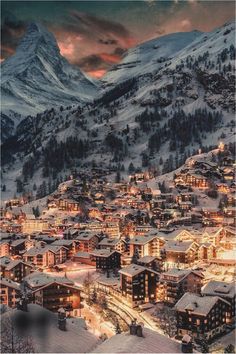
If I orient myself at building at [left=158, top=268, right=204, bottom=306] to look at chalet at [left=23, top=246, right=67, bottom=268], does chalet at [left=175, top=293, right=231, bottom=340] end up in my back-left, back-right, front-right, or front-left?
back-left

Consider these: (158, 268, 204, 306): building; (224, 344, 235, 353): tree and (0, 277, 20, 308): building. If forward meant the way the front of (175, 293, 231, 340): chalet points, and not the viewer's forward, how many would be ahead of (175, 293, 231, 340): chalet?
1

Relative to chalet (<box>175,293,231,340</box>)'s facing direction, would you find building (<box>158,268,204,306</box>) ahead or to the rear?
to the rear

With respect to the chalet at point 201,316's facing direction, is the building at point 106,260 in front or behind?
behind

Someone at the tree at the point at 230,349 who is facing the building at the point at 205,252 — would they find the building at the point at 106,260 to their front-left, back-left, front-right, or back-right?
front-left

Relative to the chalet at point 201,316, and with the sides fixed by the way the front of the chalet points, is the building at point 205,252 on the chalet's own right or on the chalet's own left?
on the chalet's own left

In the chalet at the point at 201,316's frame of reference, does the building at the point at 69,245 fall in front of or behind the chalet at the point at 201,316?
behind
